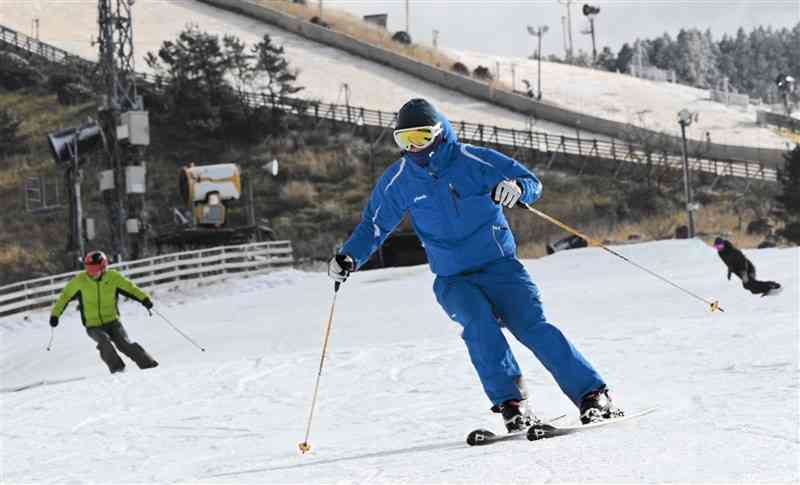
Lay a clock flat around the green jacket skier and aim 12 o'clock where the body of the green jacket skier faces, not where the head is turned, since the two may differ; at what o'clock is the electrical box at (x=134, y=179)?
The electrical box is roughly at 6 o'clock from the green jacket skier.

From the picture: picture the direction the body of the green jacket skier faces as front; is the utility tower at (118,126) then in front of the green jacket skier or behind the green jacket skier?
behind

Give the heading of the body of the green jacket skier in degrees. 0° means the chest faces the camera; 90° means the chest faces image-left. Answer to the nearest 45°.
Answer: approximately 0°

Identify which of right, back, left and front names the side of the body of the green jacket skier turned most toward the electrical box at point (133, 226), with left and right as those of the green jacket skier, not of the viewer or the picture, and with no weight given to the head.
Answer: back

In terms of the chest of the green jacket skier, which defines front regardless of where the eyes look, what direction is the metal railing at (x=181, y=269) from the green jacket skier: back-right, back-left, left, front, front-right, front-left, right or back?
back

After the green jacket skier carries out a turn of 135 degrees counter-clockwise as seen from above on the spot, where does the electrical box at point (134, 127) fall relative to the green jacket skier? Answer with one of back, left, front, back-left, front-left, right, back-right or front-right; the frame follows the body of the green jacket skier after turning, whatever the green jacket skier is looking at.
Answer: front-left

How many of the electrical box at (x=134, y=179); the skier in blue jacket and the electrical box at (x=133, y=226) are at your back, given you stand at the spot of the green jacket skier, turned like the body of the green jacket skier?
2

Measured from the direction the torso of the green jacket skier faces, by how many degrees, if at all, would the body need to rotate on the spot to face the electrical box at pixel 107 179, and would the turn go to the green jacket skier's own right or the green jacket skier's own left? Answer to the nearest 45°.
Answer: approximately 180°

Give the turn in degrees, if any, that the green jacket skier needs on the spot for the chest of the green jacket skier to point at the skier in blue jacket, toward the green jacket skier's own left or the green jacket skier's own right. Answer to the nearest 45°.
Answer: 0° — they already face them

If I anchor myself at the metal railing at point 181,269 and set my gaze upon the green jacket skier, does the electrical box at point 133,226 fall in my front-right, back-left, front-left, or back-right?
back-right
